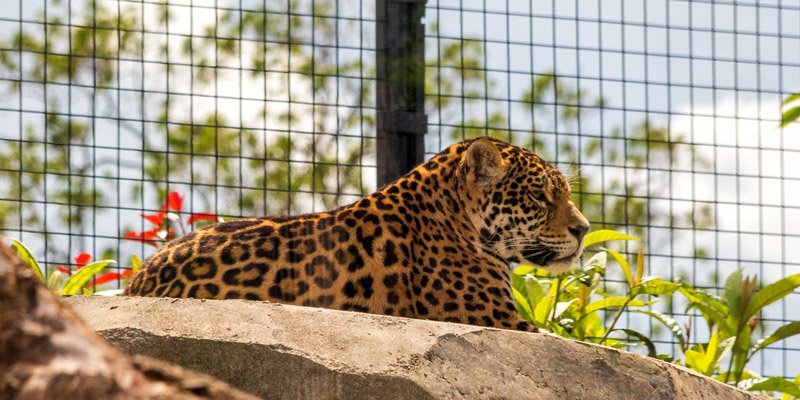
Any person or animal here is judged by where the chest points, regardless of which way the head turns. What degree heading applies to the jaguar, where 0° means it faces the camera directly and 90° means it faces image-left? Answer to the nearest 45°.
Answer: approximately 270°

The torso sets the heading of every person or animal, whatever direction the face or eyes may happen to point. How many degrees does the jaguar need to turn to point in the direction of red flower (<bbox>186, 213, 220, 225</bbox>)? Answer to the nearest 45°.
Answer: approximately 135° to its left
